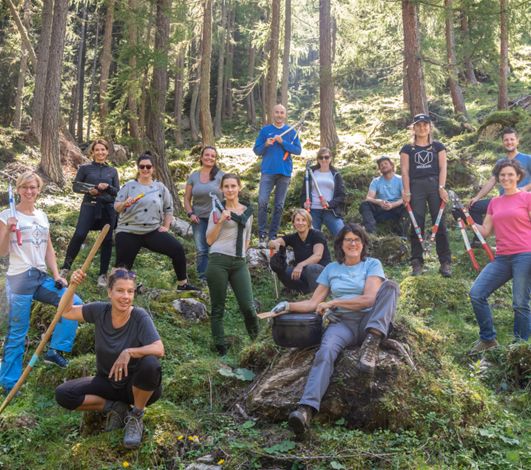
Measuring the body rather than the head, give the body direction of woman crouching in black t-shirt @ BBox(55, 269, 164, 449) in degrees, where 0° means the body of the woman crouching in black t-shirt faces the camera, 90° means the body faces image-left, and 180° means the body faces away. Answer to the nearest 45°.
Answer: approximately 0°

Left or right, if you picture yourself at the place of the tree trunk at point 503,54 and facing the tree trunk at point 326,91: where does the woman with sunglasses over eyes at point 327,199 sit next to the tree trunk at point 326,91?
left

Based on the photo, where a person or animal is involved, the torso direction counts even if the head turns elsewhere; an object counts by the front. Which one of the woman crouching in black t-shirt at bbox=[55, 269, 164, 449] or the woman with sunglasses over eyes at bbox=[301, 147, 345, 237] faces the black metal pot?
the woman with sunglasses over eyes

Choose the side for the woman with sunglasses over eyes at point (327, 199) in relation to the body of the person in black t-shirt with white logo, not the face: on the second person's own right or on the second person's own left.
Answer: on the second person's own right
